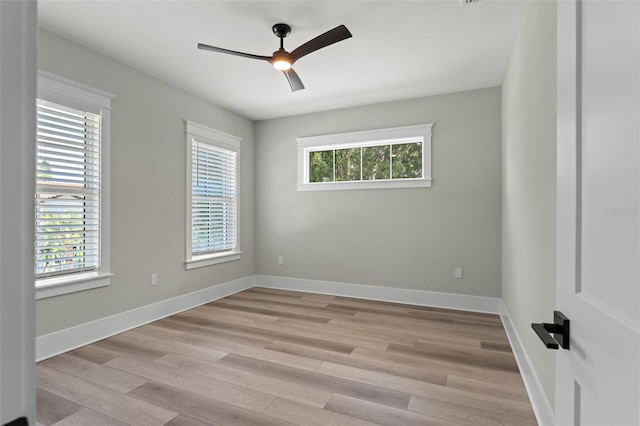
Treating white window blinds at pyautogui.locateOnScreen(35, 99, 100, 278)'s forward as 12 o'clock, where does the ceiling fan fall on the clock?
The ceiling fan is roughly at 12 o'clock from the white window blinds.

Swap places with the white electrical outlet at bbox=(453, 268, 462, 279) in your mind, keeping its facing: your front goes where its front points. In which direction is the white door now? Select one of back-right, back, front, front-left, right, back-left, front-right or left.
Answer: front

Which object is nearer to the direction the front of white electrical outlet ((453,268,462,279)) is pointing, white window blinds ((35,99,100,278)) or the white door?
the white door

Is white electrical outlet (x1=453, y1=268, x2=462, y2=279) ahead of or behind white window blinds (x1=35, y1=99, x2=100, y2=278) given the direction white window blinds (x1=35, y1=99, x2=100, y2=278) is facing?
ahead

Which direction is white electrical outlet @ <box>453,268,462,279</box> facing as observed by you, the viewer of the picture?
facing the viewer

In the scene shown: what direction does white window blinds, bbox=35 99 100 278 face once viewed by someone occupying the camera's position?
facing the viewer and to the right of the viewer

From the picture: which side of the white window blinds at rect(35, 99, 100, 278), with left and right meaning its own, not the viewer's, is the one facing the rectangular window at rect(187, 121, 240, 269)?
left

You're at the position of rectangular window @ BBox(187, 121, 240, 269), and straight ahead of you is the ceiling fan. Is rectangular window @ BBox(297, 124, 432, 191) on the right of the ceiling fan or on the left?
left

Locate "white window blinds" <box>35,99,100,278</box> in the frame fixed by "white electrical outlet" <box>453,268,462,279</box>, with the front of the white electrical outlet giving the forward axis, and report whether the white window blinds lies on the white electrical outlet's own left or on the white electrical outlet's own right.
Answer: on the white electrical outlet's own right

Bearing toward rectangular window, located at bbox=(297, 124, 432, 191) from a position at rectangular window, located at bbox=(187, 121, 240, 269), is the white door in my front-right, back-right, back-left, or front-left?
front-right

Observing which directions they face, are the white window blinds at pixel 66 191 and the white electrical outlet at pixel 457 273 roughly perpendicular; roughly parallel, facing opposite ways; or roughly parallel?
roughly perpendicular

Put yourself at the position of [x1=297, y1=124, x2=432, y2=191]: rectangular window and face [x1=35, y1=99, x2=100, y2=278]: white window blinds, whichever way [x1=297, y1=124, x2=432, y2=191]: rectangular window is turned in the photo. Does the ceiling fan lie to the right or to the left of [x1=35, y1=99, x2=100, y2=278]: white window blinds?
left

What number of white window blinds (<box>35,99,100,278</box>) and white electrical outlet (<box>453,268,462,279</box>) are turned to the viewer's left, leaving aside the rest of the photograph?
0
